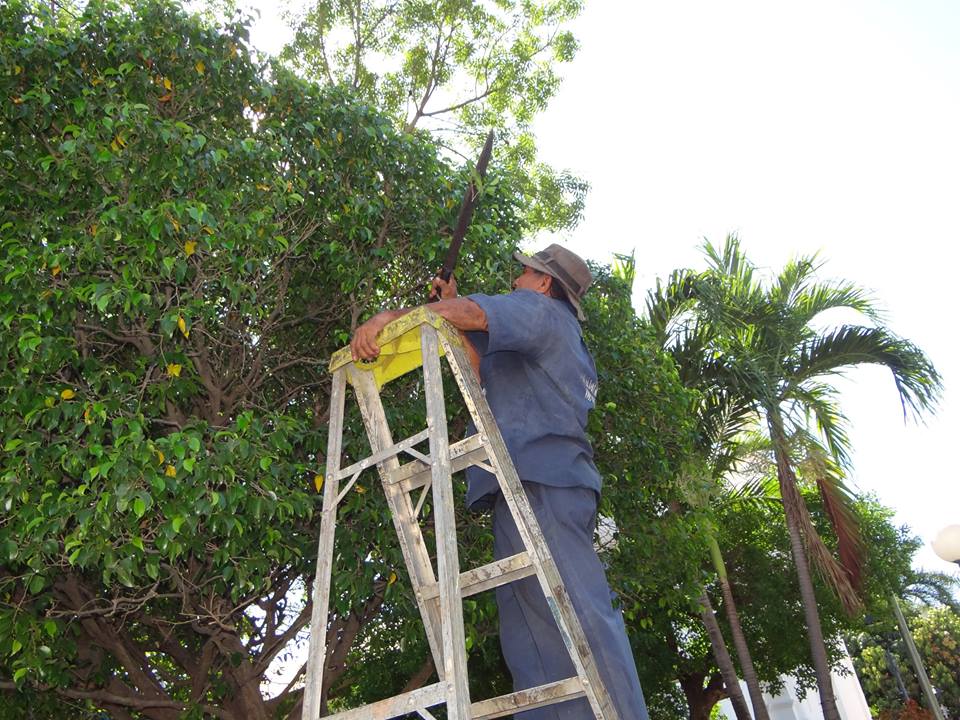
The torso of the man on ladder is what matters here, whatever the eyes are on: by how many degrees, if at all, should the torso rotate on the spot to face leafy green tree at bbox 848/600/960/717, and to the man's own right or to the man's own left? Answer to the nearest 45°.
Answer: approximately 90° to the man's own right

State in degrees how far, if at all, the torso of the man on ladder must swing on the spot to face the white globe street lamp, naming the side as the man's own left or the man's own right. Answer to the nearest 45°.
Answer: approximately 135° to the man's own right

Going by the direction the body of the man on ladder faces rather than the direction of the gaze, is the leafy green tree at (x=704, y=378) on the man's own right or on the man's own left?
on the man's own right

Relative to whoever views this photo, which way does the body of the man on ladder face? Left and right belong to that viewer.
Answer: facing to the left of the viewer
